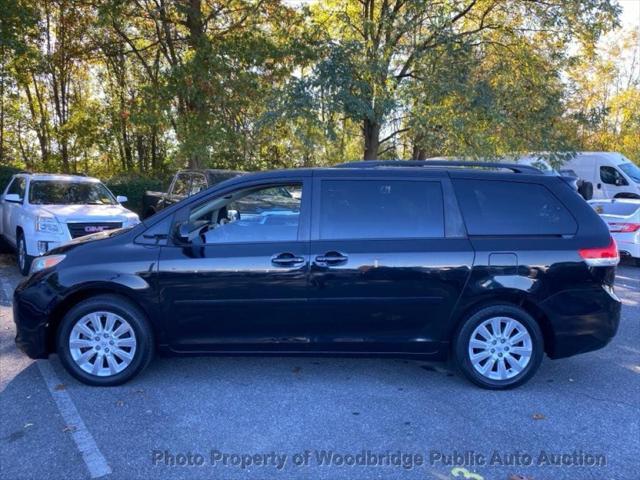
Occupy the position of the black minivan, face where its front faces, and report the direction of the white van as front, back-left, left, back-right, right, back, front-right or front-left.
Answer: back-right

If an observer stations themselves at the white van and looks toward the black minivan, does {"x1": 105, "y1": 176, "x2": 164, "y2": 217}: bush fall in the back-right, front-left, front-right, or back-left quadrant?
front-right

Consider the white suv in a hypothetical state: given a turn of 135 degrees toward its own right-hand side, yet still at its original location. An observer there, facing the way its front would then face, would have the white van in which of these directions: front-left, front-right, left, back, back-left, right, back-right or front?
back

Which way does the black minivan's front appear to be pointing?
to the viewer's left

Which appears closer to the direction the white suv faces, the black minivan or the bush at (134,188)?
the black minivan

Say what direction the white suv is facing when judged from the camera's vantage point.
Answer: facing the viewer and to the right of the viewer

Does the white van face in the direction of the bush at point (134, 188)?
no

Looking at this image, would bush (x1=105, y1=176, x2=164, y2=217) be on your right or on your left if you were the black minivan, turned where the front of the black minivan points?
on your right

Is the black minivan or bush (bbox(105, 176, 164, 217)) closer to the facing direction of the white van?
the black minivan

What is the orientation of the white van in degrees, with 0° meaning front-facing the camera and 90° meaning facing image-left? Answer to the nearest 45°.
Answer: approximately 315°

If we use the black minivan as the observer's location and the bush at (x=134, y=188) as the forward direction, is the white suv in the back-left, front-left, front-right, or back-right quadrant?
front-left

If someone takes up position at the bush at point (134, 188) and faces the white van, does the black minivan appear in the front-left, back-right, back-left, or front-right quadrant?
front-right

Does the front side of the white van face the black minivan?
no
